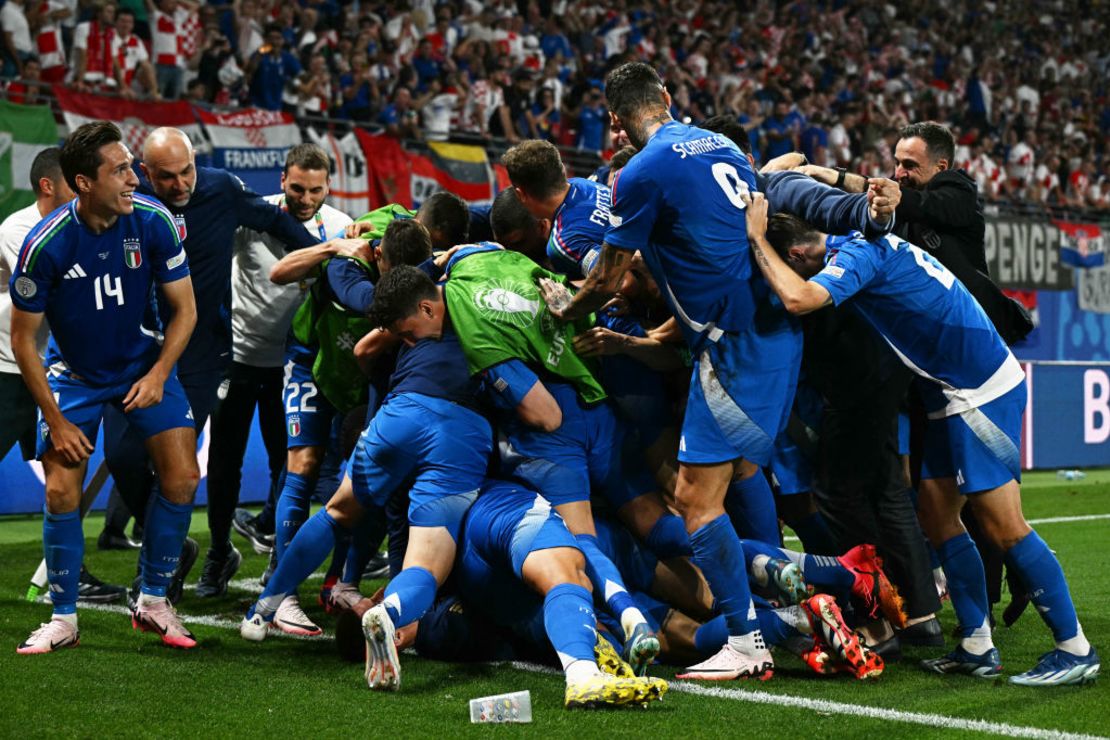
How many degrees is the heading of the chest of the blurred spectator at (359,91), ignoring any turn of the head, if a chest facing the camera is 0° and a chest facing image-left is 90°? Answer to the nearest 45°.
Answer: approximately 0°

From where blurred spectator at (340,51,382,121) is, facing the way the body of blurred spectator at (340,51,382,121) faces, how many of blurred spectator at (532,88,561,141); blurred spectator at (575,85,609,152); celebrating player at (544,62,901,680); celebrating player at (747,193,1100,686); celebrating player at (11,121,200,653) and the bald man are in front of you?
4

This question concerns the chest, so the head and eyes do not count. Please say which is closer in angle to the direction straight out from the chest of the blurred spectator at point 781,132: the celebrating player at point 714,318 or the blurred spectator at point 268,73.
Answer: the celebrating player

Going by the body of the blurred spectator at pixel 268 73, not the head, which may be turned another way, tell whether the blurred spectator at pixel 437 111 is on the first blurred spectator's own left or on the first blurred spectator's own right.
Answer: on the first blurred spectator's own left

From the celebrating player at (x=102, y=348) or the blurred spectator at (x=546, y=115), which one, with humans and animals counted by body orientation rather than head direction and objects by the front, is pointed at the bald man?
the blurred spectator

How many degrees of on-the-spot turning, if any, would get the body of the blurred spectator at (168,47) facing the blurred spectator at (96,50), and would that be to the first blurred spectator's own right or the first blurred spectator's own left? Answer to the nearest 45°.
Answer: approximately 45° to the first blurred spectator's own right

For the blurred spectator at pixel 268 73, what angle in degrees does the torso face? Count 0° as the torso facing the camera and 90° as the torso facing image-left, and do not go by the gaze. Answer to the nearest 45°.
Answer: approximately 0°

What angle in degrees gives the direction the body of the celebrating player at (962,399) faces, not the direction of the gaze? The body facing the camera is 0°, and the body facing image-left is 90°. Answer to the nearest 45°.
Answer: approximately 90°

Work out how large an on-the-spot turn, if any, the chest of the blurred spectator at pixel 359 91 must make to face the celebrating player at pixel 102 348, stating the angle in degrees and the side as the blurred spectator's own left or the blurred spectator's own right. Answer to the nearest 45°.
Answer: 0° — they already face them

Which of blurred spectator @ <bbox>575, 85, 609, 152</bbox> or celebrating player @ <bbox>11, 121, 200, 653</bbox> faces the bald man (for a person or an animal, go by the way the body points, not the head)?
the blurred spectator

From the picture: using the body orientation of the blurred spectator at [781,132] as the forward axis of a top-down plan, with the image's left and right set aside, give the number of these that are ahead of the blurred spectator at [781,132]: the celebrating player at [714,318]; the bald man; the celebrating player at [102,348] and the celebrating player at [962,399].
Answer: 4
